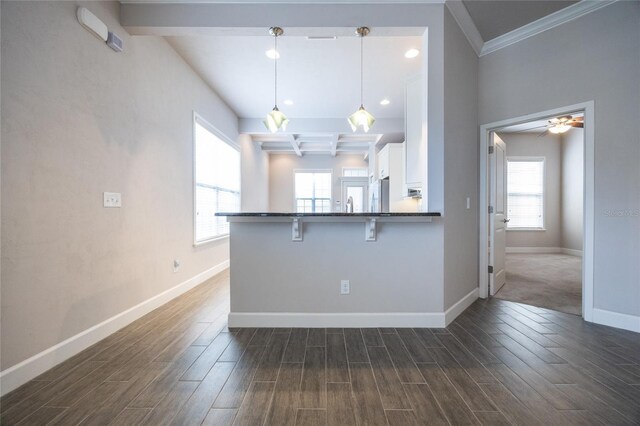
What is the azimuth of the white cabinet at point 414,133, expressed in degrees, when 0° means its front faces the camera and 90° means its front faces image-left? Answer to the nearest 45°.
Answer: approximately 90°

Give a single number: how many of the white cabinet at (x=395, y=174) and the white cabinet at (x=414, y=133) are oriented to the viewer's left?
2

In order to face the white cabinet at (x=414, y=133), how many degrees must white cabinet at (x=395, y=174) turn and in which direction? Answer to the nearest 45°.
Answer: approximately 90° to its left

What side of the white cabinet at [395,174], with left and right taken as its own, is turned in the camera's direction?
left

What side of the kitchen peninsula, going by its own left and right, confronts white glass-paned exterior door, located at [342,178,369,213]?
back

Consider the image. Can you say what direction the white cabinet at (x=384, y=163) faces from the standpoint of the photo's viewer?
facing to the left of the viewer

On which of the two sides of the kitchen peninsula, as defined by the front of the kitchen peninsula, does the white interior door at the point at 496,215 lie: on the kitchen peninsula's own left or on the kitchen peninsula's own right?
on the kitchen peninsula's own left

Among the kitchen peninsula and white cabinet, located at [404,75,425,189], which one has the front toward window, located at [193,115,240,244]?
the white cabinet
